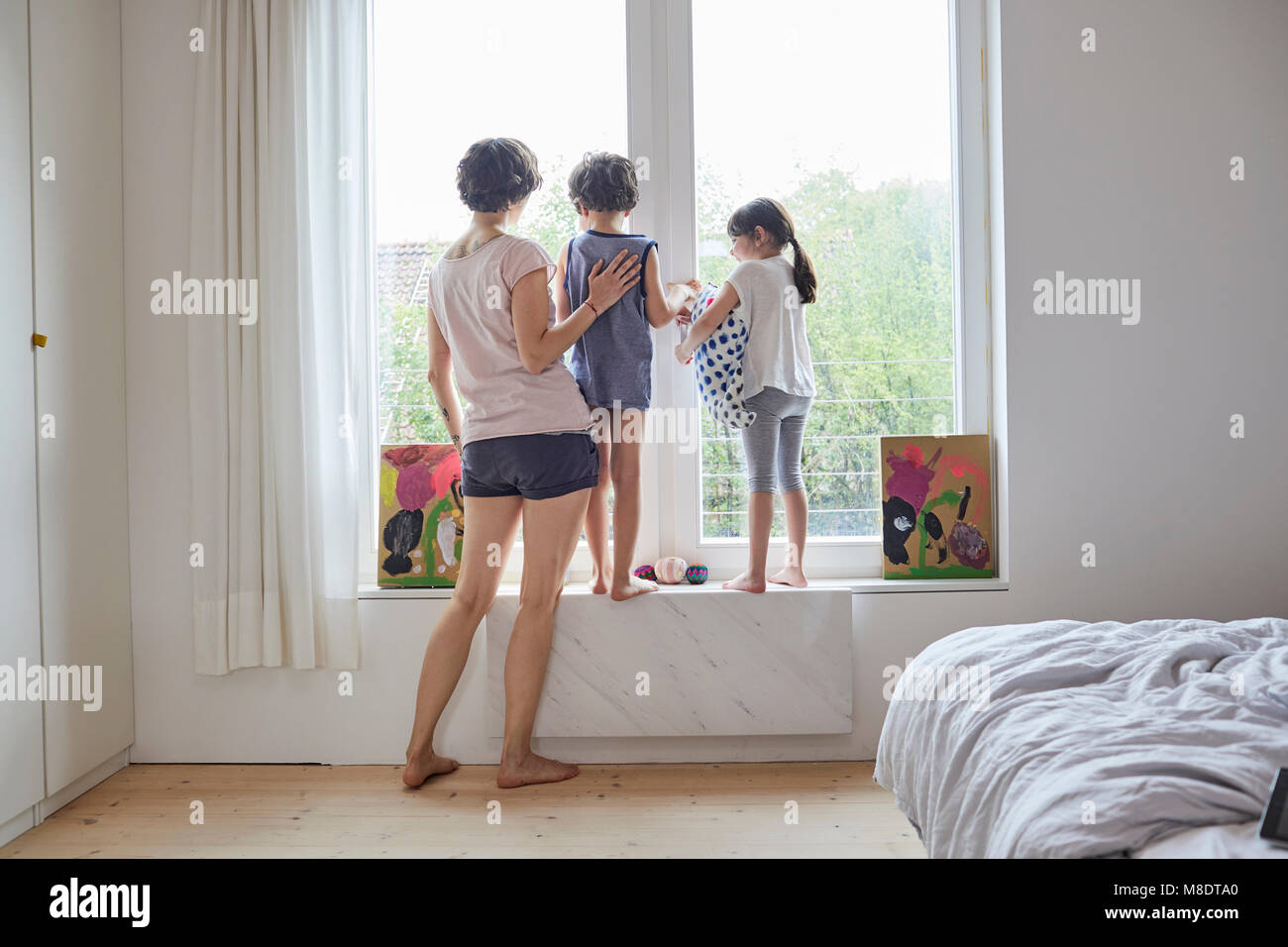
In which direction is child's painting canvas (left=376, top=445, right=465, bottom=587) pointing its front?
toward the camera

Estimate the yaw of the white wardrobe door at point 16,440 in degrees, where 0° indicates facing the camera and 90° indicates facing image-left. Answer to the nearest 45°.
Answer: approximately 270°

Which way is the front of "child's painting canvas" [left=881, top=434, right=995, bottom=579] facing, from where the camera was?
facing the viewer

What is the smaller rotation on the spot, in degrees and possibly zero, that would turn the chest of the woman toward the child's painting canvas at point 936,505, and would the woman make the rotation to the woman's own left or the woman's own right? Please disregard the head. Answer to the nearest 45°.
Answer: approximately 45° to the woman's own right

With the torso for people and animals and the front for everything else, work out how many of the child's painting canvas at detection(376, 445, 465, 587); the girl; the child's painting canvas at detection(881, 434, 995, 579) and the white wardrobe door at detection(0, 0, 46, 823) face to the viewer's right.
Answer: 1

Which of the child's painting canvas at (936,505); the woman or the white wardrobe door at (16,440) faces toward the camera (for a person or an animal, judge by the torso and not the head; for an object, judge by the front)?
the child's painting canvas

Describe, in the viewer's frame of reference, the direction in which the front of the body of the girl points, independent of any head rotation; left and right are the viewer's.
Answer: facing away from the viewer and to the left of the viewer

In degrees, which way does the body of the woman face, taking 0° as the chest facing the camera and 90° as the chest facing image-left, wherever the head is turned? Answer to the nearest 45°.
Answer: approximately 225°

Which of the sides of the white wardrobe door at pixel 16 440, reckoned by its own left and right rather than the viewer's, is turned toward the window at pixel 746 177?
front

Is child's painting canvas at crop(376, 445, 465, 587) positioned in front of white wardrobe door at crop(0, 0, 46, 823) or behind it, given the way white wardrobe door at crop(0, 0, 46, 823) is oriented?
in front

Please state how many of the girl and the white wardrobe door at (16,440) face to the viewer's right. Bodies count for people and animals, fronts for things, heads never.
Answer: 1
